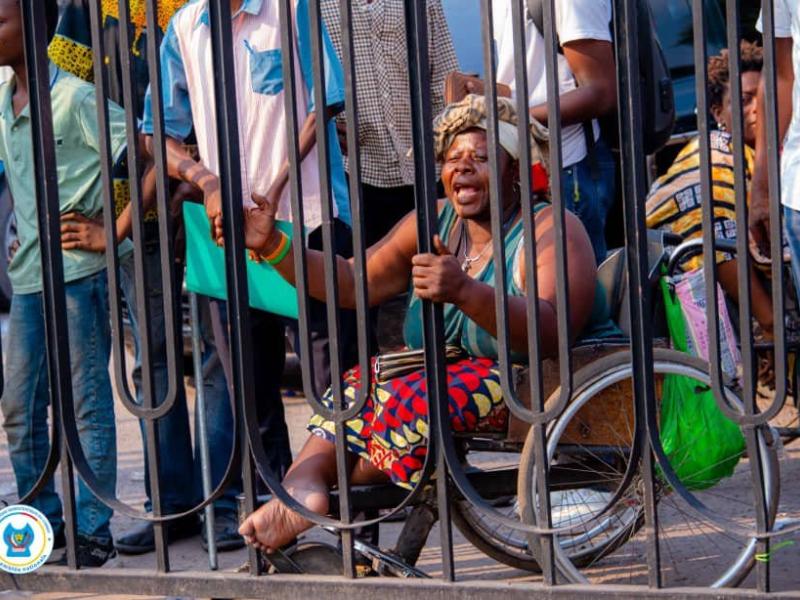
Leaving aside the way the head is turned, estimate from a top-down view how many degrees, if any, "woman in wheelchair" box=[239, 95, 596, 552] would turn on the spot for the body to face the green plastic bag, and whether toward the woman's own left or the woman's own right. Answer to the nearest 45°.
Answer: approximately 135° to the woman's own left

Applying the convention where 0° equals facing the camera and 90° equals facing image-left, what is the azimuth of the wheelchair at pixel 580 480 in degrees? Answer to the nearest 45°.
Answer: approximately 45°

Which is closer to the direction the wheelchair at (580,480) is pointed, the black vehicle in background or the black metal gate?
the black metal gate

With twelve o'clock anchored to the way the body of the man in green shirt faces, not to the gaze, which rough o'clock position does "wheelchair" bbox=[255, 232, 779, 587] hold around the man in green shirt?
The wheelchair is roughly at 9 o'clock from the man in green shirt.

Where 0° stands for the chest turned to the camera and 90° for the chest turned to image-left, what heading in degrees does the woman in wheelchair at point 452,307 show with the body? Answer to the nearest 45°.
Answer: approximately 45°

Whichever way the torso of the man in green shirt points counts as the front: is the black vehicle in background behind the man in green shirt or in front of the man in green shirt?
behind

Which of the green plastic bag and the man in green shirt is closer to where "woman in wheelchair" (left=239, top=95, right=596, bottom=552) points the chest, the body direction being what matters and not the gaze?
the man in green shirt

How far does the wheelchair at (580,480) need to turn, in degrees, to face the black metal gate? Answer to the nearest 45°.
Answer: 0° — it already faces it
